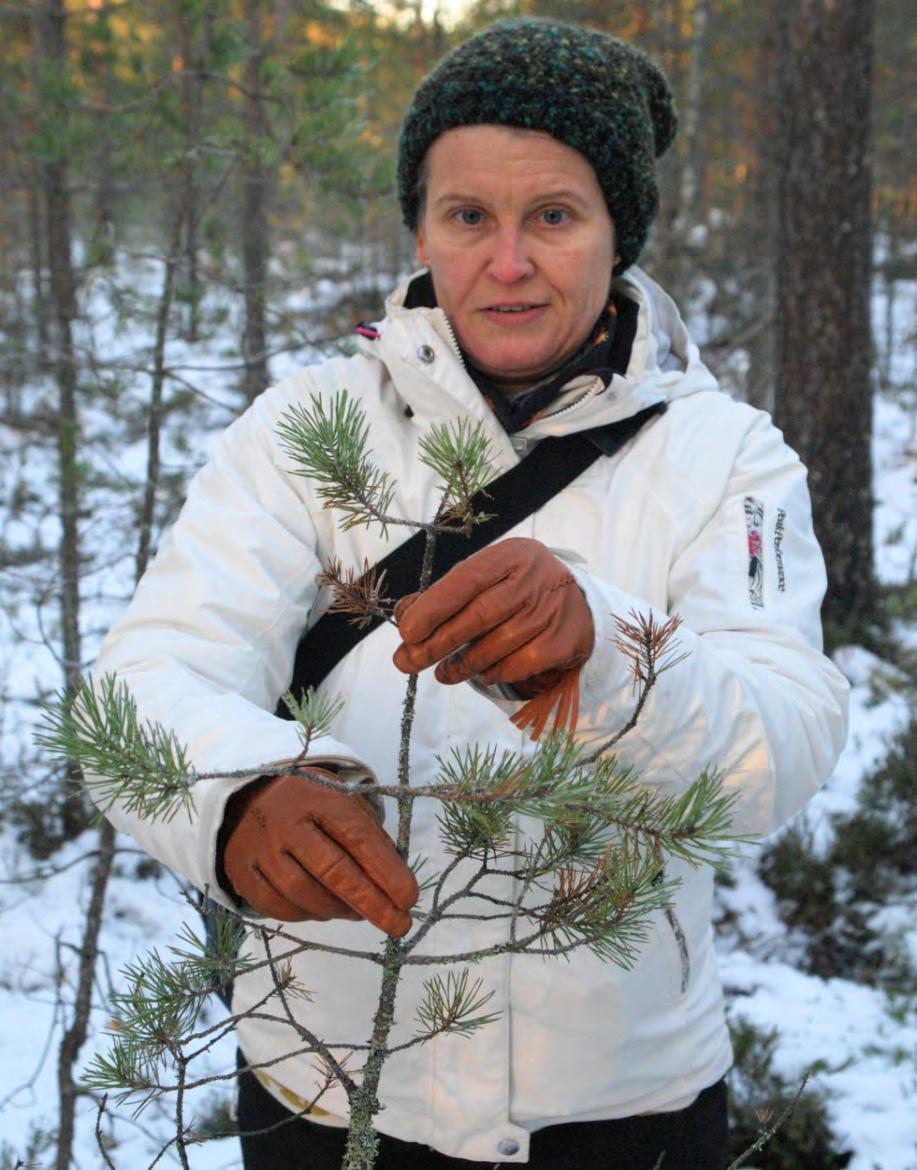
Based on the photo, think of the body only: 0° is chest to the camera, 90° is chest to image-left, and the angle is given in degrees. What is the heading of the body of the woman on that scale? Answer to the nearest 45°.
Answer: approximately 0°

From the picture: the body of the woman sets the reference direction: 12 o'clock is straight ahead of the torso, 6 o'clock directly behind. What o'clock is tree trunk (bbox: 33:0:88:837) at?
The tree trunk is roughly at 5 o'clock from the woman.

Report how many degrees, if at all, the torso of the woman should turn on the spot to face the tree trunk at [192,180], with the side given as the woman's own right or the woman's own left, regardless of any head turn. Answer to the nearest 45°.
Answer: approximately 135° to the woman's own right

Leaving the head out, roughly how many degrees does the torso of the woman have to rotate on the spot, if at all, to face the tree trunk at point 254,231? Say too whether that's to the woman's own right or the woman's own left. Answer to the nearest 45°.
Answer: approximately 180°

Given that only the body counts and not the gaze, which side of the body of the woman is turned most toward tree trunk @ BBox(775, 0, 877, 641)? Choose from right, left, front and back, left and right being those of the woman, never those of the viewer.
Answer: back
